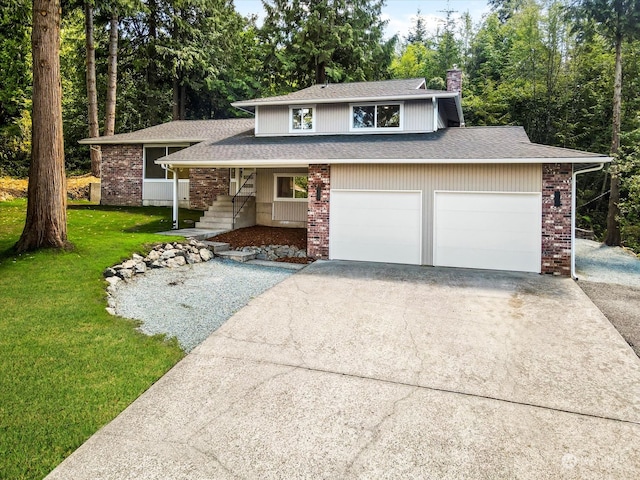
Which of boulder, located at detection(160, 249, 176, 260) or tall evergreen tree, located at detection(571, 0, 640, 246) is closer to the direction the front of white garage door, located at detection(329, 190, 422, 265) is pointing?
the boulder

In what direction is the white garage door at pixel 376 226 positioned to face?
toward the camera

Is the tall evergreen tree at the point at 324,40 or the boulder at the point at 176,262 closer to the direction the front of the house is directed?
the boulder

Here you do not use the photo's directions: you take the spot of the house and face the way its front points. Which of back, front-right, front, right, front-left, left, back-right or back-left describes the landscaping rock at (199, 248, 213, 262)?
right

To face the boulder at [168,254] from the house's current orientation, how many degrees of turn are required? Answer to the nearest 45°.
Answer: approximately 90° to its right

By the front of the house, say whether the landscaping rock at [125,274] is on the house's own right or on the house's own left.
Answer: on the house's own right

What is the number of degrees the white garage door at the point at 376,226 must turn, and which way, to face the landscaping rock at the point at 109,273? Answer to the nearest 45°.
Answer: approximately 45° to its right

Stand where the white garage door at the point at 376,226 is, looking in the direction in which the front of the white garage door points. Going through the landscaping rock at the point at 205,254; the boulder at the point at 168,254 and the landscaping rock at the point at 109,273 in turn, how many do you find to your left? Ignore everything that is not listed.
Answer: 0

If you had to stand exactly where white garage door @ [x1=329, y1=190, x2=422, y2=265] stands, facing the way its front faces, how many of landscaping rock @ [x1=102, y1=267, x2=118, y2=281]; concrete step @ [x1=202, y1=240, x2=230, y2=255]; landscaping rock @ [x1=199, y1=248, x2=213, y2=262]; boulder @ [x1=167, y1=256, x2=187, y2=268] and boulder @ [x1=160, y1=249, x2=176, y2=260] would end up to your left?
0

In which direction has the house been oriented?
toward the camera

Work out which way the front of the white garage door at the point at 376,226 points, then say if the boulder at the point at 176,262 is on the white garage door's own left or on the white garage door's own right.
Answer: on the white garage door's own right

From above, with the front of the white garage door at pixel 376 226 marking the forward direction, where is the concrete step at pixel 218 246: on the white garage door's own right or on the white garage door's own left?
on the white garage door's own right

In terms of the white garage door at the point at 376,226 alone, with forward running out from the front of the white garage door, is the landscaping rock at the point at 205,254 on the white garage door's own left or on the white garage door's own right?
on the white garage door's own right

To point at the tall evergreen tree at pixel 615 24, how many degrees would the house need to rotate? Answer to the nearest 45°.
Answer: approximately 135° to its left

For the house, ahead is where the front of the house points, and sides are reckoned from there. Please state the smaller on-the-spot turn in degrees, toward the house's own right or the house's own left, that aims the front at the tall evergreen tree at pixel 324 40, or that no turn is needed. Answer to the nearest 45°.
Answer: approximately 180°
